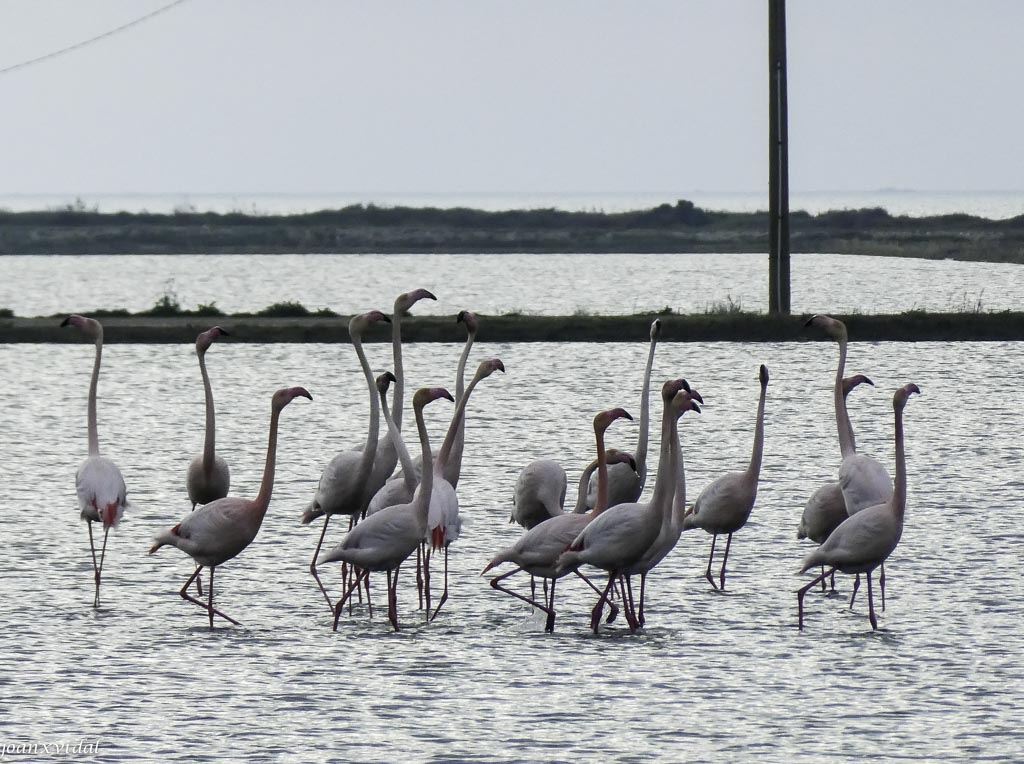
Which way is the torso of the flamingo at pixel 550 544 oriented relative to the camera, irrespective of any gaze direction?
to the viewer's right

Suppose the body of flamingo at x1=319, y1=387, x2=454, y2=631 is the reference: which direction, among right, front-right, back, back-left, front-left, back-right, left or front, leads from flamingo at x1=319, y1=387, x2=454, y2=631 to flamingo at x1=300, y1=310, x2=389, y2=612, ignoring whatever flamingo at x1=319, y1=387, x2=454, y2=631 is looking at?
left

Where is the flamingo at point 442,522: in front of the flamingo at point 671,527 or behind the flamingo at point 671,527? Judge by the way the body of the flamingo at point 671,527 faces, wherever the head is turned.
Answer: behind

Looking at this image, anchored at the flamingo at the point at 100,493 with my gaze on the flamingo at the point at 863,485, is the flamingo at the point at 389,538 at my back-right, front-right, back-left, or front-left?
front-right

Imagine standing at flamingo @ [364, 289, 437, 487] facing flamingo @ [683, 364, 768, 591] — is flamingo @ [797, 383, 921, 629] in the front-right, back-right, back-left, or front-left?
front-right

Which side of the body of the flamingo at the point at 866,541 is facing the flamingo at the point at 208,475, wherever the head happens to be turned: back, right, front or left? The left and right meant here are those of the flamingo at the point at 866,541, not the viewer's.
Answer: back

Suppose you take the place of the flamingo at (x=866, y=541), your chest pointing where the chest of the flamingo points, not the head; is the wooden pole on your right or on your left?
on your left

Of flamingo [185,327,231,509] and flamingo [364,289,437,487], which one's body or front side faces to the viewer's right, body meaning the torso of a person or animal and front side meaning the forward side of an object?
flamingo [364,289,437,487]

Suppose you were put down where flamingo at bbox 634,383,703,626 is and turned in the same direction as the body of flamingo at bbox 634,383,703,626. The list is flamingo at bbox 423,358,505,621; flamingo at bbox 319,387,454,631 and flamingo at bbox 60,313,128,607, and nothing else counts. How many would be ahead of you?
0

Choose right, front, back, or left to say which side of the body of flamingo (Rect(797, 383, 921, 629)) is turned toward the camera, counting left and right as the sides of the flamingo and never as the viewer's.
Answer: right

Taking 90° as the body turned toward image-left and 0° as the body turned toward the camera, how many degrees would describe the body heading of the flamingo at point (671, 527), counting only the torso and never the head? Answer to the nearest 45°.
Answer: approximately 270°

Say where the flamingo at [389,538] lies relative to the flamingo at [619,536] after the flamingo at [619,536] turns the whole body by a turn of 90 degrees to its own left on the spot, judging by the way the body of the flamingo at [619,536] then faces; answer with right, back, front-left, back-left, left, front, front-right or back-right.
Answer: left

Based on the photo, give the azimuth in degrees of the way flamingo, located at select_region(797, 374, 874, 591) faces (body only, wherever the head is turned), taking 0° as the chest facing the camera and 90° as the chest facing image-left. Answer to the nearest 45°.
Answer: approximately 270°

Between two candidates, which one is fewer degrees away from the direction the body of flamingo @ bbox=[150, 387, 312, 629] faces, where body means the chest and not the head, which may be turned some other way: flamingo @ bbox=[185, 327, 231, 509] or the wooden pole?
the wooden pole

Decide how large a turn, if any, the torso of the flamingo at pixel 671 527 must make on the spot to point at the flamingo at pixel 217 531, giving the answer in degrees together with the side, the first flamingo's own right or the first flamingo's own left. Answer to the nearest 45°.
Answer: approximately 180°

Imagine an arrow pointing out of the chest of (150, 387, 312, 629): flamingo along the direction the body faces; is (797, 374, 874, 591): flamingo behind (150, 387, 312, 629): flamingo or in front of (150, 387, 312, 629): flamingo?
in front

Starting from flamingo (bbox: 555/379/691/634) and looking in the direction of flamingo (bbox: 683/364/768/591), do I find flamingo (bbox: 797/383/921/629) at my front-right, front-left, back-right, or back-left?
front-right

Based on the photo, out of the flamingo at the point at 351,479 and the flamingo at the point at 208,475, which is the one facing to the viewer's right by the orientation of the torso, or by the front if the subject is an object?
the flamingo at the point at 351,479

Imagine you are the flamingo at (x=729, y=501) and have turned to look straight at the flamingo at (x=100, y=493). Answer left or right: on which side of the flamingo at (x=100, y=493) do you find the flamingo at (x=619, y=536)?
left

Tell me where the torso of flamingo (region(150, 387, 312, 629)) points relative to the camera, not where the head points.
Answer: to the viewer's right

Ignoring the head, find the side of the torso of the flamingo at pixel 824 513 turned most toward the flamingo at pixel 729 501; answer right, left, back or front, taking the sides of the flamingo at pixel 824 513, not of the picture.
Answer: back
